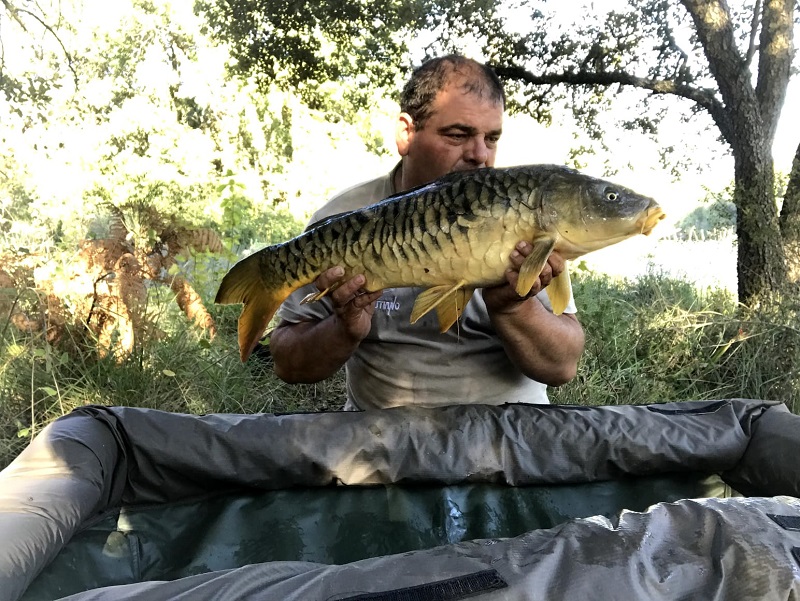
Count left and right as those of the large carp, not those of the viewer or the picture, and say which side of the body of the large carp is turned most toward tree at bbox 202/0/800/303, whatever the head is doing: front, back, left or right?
left

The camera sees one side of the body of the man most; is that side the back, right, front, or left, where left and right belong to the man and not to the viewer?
front

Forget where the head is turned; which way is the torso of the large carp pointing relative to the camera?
to the viewer's right

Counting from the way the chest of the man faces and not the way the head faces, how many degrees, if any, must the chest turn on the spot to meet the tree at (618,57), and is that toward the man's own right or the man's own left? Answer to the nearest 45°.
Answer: approximately 135° to the man's own left
